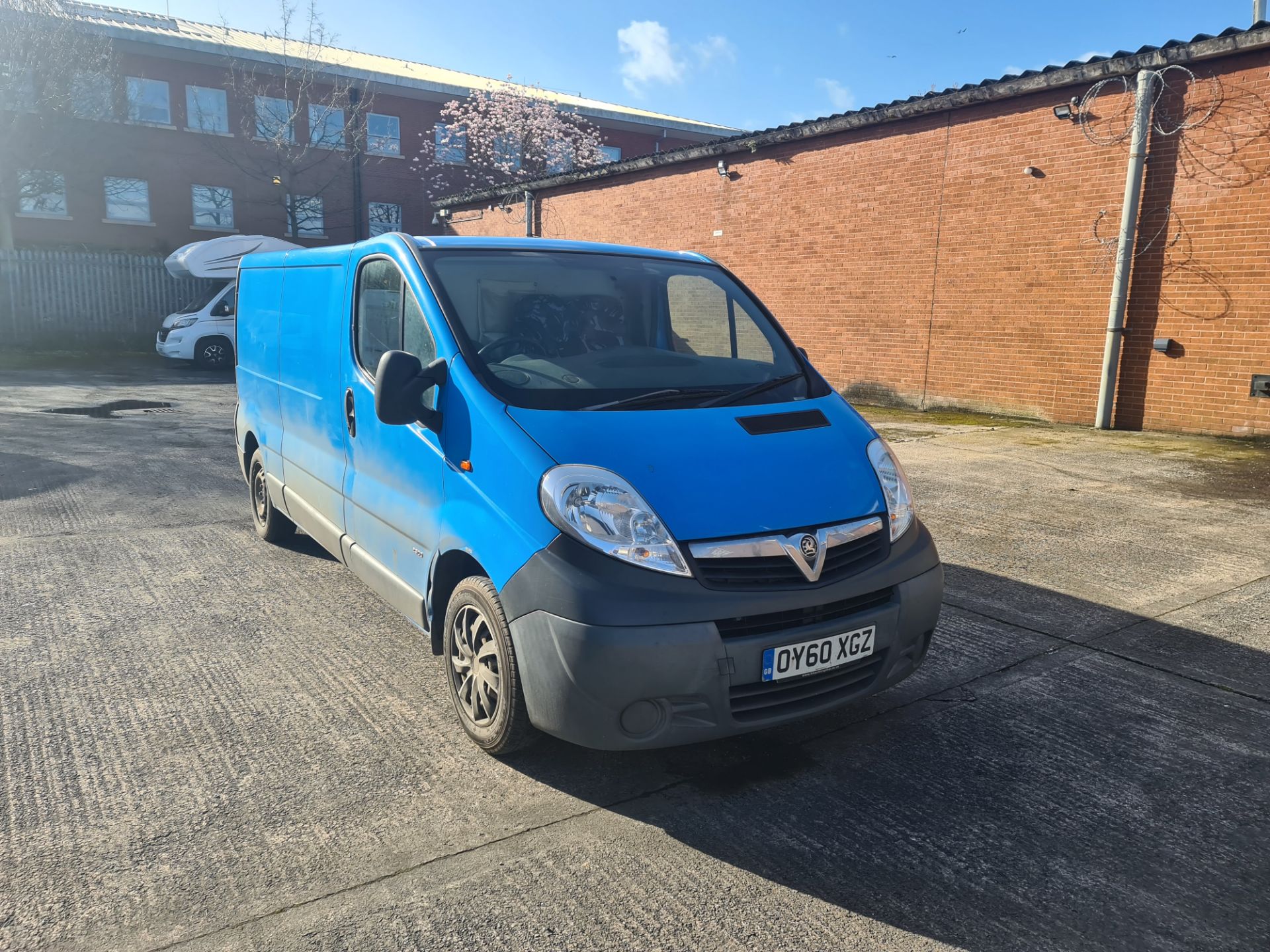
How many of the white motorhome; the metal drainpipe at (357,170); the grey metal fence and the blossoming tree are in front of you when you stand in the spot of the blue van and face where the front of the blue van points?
0

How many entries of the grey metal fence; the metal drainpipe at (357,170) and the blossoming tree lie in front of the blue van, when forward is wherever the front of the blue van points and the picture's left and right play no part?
0

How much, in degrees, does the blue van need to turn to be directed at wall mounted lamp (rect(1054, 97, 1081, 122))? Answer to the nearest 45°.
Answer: approximately 90° to its left

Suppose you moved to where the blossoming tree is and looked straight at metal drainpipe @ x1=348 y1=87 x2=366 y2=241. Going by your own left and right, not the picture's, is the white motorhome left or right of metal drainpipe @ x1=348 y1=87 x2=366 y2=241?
left

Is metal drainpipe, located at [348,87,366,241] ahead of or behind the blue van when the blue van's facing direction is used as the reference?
behind

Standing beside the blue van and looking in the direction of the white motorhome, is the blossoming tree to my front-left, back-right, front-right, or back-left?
front-right

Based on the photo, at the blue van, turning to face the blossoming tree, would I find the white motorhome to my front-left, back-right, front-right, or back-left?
front-left

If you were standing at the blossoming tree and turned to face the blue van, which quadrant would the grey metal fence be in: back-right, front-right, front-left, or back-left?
front-right

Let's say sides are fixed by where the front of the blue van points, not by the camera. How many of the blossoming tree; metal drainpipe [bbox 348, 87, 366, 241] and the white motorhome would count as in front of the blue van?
0

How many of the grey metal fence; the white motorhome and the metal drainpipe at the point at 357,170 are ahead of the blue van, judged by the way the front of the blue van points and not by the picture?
0

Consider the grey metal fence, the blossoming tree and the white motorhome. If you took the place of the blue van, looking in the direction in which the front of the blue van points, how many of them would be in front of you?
0

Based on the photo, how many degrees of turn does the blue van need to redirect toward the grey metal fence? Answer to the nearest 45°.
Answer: approximately 180°

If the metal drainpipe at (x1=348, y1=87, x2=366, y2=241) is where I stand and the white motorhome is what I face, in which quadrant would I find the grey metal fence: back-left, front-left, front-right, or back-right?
front-right

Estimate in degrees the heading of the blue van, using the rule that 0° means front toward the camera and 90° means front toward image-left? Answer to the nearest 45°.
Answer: approximately 315°

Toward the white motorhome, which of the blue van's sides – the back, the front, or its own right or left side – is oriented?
back

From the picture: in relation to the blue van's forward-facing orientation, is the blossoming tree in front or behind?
behind
